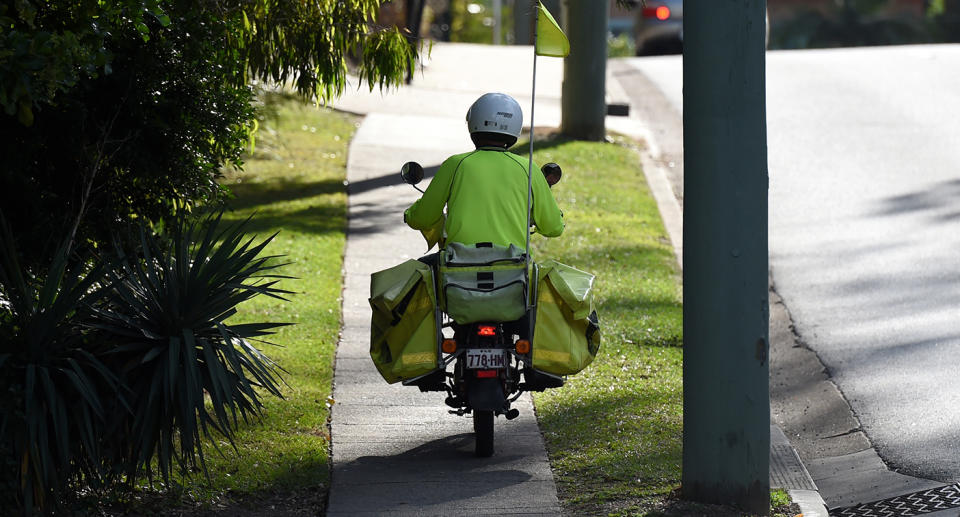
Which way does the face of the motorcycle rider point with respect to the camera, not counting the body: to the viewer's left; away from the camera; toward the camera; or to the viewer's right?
away from the camera

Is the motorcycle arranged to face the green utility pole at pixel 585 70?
yes

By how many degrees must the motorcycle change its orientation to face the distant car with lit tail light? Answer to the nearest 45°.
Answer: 0° — it already faces it

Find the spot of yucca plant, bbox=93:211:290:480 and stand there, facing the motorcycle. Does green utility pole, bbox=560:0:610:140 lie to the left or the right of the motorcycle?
left

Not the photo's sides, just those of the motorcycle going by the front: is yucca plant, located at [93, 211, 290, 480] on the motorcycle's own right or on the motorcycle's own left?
on the motorcycle's own left

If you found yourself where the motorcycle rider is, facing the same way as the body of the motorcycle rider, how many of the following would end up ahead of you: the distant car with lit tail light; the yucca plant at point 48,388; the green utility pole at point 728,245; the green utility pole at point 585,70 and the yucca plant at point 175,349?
2

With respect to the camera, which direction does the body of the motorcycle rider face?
away from the camera

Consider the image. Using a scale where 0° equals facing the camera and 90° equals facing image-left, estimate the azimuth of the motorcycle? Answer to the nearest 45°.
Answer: approximately 180°

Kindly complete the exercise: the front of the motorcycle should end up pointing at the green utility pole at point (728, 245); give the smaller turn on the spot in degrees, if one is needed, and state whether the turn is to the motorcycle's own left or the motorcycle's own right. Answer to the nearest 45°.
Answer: approximately 135° to the motorcycle's own right

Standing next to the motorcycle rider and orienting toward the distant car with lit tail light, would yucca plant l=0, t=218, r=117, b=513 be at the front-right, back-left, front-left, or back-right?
back-left

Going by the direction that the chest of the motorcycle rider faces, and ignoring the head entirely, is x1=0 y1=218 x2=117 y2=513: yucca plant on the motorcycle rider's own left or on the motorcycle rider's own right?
on the motorcycle rider's own left

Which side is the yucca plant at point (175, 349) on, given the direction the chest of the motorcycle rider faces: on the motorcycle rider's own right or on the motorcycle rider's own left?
on the motorcycle rider's own left
